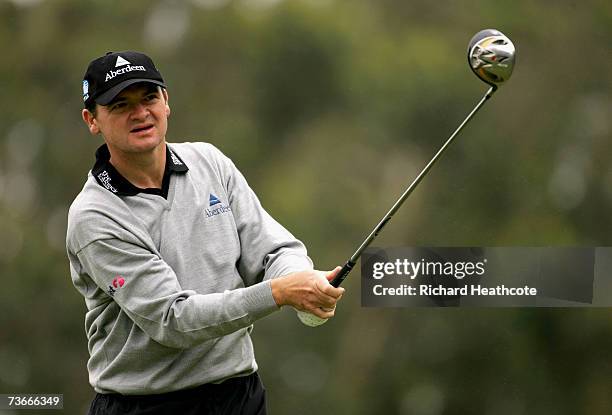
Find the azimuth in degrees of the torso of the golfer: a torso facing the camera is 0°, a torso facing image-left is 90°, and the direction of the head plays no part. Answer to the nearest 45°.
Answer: approximately 315°
